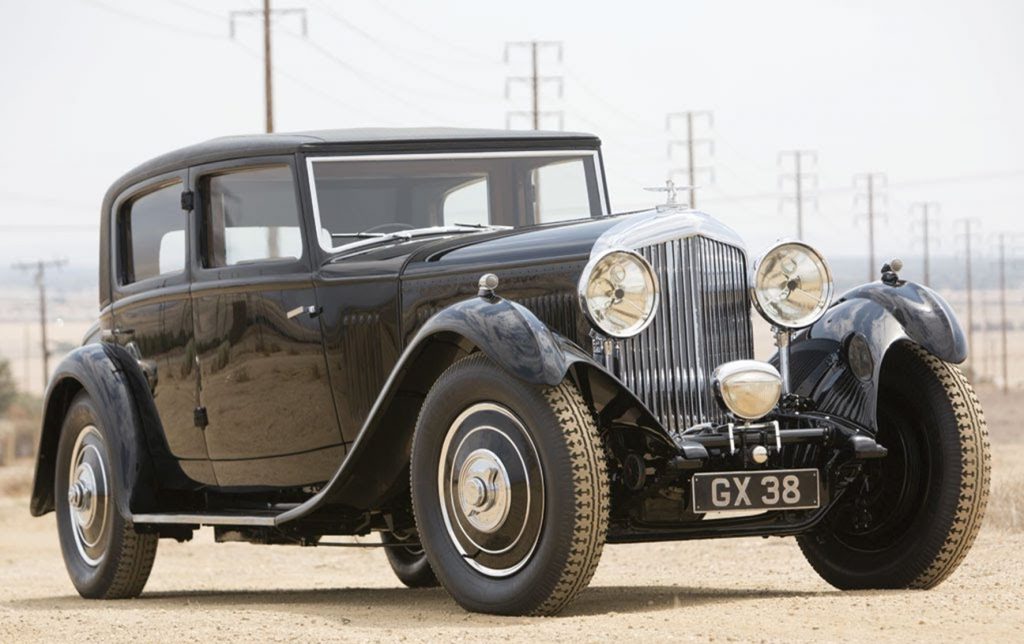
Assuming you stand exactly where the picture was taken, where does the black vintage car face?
facing the viewer and to the right of the viewer
